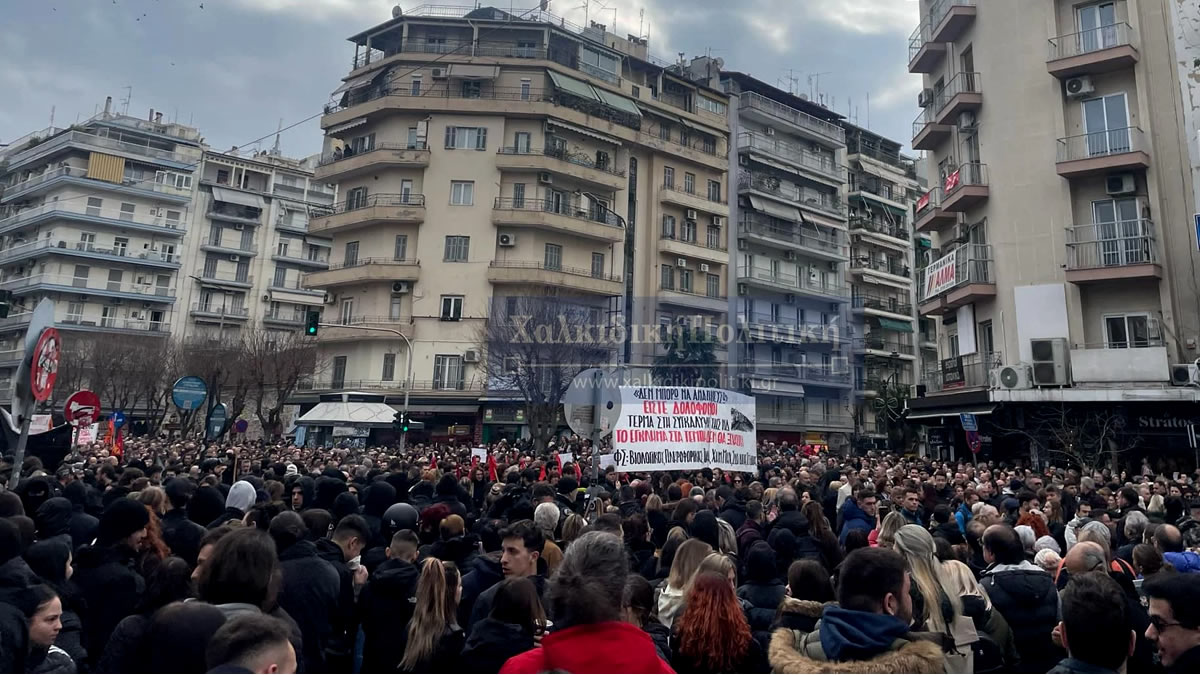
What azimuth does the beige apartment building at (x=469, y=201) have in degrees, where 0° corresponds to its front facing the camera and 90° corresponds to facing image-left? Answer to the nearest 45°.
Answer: approximately 0°

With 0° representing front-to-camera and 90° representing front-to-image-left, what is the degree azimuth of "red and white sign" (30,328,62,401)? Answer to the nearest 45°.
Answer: approximately 315°

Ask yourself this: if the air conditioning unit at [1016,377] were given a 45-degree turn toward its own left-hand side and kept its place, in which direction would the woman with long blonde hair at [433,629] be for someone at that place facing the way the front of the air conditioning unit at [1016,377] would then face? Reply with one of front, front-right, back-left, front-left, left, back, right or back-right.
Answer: front

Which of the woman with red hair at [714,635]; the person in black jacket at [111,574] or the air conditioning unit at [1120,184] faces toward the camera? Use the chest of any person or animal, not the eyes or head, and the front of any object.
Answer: the air conditioning unit

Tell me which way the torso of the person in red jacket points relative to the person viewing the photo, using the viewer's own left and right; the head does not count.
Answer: facing away from the viewer

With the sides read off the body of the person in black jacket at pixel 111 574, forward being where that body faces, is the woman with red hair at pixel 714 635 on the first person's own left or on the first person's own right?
on the first person's own right

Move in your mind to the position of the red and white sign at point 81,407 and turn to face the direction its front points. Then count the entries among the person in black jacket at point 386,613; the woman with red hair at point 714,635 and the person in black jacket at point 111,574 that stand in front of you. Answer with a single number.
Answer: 3

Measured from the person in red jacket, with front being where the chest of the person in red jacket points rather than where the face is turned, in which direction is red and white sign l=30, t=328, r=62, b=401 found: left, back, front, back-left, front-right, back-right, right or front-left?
front-left

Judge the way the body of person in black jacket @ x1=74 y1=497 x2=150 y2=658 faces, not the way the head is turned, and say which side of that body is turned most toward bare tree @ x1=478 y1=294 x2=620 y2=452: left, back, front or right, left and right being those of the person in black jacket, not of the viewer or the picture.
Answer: front

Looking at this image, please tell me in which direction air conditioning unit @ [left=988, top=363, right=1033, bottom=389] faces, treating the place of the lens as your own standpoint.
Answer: facing the viewer and to the left of the viewer

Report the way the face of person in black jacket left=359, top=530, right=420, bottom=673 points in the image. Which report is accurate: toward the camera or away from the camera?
away from the camera

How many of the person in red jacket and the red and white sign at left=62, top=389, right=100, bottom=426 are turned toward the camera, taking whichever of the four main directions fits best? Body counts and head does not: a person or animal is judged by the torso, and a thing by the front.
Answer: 1

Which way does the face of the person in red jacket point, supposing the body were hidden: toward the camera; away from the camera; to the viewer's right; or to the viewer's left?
away from the camera

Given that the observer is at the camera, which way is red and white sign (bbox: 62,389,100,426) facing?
facing the viewer

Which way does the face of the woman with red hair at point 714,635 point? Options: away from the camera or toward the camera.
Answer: away from the camera

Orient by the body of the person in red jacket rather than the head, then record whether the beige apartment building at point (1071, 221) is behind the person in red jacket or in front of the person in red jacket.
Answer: in front
